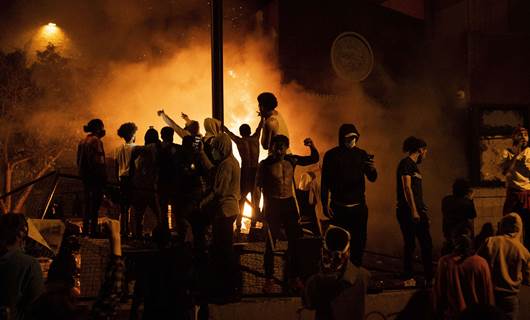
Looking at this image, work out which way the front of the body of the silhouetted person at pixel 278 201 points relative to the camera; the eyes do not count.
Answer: toward the camera

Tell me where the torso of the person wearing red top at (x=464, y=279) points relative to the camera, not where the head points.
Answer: away from the camera

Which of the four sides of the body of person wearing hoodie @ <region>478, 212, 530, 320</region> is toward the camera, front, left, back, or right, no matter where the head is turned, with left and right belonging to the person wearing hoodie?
back

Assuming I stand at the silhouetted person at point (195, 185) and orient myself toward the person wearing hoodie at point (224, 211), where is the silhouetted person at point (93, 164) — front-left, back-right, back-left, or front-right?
back-right

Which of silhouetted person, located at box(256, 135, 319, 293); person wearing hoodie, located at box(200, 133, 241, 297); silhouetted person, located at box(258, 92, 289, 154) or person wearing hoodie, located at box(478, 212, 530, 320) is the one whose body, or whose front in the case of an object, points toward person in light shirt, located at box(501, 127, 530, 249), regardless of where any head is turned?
person wearing hoodie, located at box(478, 212, 530, 320)

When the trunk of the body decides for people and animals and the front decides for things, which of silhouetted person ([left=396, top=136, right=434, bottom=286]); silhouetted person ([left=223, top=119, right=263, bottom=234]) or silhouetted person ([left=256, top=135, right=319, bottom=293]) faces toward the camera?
silhouetted person ([left=256, top=135, right=319, bottom=293])

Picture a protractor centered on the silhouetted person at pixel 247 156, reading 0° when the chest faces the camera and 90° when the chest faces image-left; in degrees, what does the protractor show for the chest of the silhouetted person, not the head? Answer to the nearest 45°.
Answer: approximately 180°

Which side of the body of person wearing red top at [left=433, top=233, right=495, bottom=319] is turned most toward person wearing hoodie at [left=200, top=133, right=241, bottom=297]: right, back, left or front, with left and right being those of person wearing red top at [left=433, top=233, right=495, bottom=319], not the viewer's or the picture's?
left

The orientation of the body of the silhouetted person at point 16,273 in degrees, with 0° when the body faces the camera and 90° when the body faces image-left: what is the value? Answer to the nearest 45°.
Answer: approximately 180°

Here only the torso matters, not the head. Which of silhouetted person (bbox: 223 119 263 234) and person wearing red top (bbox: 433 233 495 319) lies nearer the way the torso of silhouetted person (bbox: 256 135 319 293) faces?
the person wearing red top
